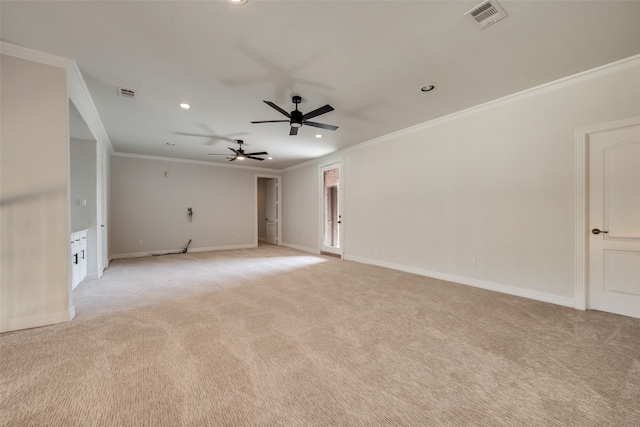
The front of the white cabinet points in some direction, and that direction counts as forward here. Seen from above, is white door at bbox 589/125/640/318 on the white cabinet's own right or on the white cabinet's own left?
on the white cabinet's own right

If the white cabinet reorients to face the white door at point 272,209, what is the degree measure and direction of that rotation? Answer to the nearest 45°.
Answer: approximately 45° to its left

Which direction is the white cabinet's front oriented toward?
to the viewer's right
